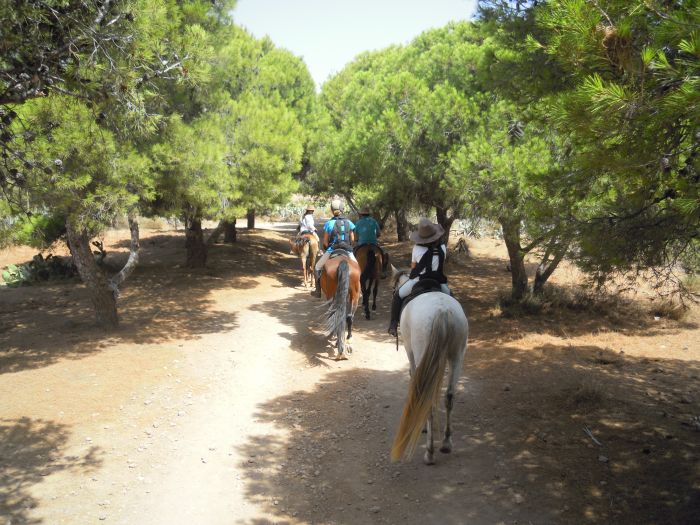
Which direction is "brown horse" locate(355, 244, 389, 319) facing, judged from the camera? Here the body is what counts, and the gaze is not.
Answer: away from the camera

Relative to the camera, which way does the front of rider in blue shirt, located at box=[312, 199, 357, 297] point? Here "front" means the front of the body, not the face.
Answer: away from the camera

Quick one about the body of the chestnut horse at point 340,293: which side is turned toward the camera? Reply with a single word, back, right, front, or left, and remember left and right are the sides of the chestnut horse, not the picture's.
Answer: back

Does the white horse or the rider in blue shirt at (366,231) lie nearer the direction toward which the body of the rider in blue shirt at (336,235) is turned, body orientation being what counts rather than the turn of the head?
the rider in blue shirt

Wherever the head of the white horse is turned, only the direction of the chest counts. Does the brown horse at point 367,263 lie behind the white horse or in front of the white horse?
in front

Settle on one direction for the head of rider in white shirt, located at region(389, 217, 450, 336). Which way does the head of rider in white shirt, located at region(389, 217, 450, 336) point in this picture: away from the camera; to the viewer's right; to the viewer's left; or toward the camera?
away from the camera

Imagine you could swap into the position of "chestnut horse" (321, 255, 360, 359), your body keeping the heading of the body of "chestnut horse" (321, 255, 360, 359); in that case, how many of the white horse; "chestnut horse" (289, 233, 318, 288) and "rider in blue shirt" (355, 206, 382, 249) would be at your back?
1

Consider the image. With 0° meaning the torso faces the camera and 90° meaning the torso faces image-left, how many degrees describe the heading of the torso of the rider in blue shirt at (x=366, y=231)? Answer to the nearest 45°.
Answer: approximately 180°

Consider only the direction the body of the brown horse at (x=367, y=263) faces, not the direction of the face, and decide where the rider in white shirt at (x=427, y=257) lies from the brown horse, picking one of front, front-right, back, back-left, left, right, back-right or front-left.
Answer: back

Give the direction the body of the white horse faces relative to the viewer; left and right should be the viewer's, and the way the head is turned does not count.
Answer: facing away from the viewer and to the left of the viewer

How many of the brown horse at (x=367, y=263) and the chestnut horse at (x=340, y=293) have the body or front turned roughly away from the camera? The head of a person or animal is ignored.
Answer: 2
